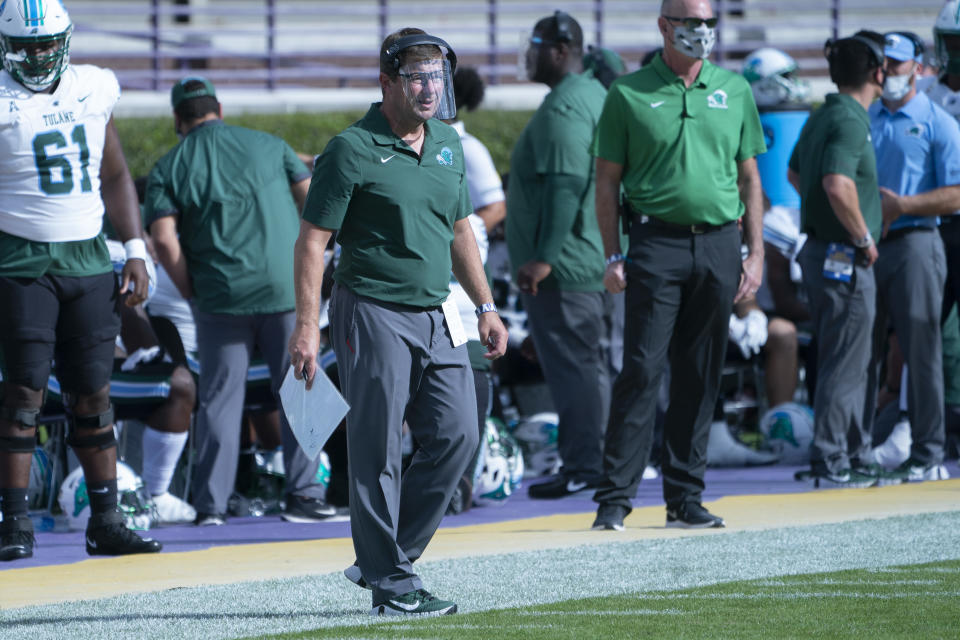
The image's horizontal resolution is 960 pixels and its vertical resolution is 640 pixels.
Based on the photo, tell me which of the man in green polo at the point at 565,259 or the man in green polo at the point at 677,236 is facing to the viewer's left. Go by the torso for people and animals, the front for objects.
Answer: the man in green polo at the point at 565,259

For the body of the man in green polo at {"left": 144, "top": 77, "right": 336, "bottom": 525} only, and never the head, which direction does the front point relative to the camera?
away from the camera

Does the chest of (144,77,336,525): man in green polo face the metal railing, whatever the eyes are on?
yes

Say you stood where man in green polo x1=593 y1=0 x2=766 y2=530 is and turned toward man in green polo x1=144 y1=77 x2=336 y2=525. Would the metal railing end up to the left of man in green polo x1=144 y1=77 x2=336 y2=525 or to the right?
right

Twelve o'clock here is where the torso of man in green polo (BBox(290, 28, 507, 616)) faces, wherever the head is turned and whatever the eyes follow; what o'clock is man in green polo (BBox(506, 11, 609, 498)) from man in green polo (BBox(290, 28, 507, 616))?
man in green polo (BBox(506, 11, 609, 498)) is roughly at 8 o'clock from man in green polo (BBox(290, 28, 507, 616)).

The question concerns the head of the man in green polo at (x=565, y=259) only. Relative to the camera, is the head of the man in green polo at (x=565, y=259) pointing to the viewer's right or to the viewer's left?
to the viewer's left

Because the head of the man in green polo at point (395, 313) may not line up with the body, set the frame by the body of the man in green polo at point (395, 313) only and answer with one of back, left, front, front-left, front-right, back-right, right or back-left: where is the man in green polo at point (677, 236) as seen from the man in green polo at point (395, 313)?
left

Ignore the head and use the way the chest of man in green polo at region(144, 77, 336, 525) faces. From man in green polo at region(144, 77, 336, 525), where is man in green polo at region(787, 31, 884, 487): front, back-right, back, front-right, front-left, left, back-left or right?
right

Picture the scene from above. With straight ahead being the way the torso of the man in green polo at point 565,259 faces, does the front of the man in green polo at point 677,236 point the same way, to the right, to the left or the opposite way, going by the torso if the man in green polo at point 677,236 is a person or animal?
to the left

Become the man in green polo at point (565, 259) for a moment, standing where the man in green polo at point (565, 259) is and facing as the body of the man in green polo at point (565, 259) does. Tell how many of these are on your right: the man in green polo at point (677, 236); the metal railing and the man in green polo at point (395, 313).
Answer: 1
